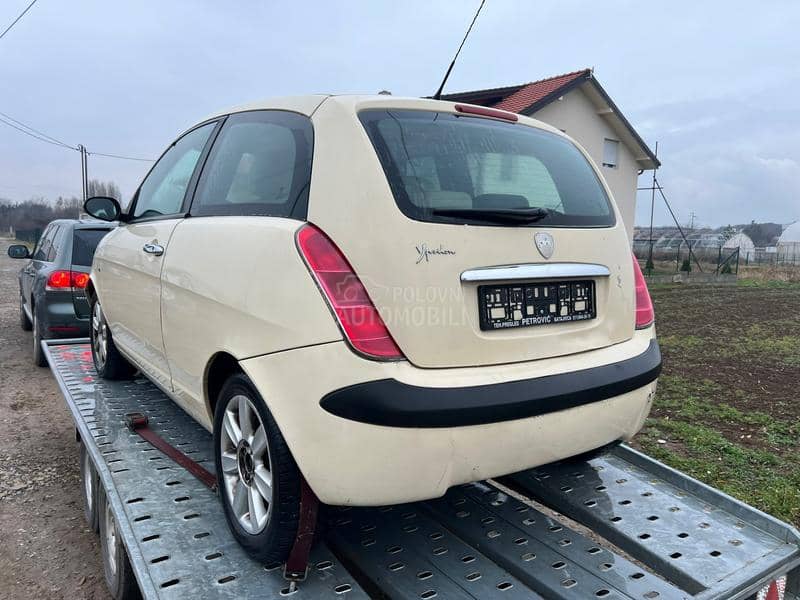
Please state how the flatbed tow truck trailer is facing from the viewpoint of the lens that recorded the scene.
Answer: facing away from the viewer and to the left of the viewer

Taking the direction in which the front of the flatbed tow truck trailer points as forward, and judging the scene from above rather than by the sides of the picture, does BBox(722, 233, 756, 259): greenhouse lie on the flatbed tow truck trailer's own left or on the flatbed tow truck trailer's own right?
on the flatbed tow truck trailer's own right

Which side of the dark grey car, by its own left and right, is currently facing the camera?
back

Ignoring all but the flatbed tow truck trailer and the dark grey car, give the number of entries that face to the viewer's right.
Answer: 0

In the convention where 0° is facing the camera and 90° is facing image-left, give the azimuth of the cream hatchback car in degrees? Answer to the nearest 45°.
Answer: approximately 135°

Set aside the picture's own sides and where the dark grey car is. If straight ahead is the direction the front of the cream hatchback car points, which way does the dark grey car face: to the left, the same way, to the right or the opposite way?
the same way

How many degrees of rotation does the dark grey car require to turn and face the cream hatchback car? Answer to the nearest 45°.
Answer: approximately 180°

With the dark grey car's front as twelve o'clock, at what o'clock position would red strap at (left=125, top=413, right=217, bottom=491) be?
The red strap is roughly at 6 o'clock from the dark grey car.

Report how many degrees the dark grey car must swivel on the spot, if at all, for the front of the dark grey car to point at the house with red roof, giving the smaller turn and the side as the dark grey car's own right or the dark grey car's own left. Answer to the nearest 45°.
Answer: approximately 45° to the dark grey car's own right

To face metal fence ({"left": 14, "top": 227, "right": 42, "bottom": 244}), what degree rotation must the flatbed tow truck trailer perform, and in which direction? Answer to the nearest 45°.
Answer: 0° — it already faces it

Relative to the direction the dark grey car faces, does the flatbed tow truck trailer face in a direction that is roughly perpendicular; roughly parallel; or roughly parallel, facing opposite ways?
roughly parallel

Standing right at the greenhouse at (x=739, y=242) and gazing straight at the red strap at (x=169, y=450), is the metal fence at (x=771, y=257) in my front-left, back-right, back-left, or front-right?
front-left

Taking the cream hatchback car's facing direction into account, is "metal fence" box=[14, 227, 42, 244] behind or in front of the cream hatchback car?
in front

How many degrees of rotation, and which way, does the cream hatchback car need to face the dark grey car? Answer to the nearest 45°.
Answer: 0° — it already faces it

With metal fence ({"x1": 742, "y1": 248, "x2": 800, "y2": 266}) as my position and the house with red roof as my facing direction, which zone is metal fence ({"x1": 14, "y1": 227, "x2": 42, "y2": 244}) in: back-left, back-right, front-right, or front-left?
front-right

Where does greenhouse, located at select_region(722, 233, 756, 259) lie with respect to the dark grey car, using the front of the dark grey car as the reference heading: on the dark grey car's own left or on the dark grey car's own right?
on the dark grey car's own right

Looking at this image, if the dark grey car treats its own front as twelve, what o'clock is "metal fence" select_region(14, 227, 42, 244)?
The metal fence is roughly at 12 o'clock from the dark grey car.
